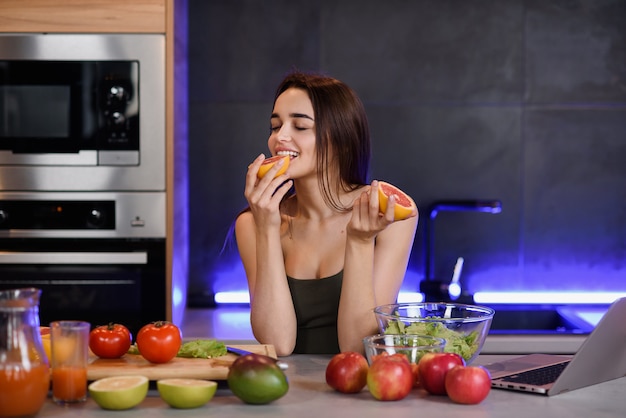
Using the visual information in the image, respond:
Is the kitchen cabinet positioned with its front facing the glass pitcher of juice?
yes

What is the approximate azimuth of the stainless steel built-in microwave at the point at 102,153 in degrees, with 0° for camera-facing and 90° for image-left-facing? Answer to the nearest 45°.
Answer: approximately 0°

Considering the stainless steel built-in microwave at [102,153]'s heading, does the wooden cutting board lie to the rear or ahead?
ahead

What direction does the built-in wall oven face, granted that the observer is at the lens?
facing the viewer

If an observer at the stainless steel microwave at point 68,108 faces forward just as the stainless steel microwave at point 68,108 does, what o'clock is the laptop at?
The laptop is roughly at 11 o'clock from the stainless steel microwave.

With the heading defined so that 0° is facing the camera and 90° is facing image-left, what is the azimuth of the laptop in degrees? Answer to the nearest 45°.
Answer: approximately 135°

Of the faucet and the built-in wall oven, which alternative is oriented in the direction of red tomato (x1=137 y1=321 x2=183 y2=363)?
the built-in wall oven

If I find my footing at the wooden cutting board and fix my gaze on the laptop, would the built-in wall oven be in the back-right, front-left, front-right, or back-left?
back-left

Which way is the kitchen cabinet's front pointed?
toward the camera

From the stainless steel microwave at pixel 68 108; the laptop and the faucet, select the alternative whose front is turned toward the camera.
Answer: the stainless steel microwave

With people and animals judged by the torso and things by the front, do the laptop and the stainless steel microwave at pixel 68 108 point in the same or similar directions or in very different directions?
very different directions

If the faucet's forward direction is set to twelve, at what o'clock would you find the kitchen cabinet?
The kitchen cabinet is roughly at 5 o'clock from the faucet.

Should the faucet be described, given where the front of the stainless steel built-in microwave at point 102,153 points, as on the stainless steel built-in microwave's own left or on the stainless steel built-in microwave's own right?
on the stainless steel built-in microwave's own left
